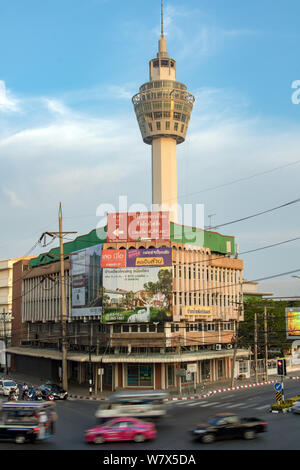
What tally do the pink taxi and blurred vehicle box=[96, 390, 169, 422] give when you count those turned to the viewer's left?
2

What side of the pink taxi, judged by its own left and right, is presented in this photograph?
left

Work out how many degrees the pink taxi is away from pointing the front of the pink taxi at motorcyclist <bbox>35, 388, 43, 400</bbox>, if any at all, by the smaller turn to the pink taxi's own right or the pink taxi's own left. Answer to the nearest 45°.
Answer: approximately 90° to the pink taxi's own right

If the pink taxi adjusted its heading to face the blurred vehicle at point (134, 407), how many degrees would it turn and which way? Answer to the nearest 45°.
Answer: approximately 90° to its right

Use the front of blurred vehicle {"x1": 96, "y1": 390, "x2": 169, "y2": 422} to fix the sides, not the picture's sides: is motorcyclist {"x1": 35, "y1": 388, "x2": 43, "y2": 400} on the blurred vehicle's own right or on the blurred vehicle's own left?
on the blurred vehicle's own right

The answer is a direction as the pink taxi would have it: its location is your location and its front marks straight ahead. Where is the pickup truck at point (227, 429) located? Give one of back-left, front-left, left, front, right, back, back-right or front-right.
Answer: back

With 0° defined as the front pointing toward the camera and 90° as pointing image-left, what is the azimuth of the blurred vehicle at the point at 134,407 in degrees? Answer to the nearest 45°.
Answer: approximately 90°

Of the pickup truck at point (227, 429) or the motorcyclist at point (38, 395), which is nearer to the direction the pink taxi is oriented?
the motorcyclist
